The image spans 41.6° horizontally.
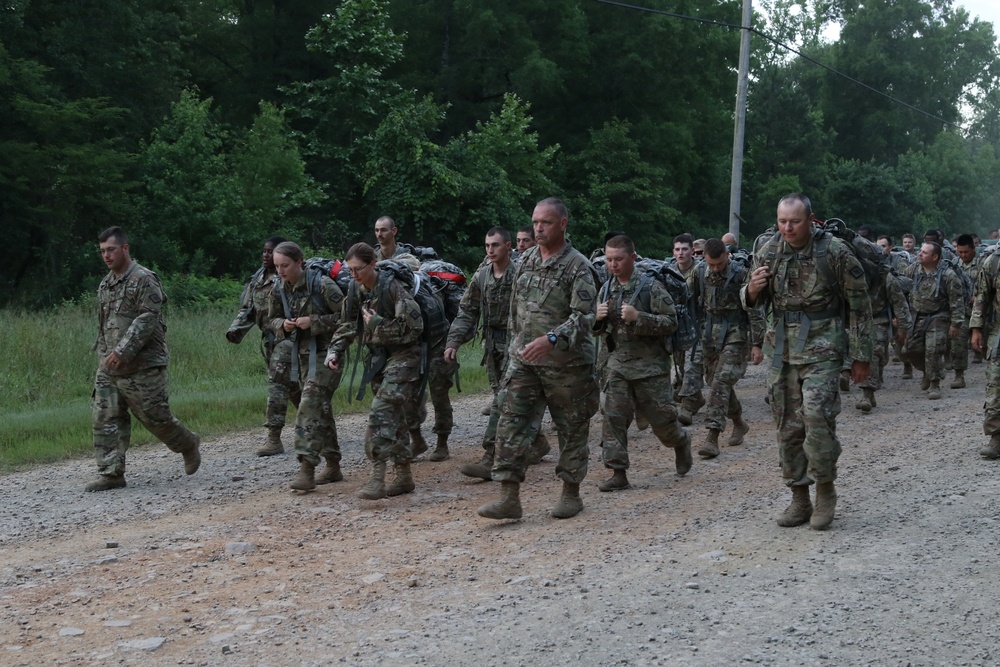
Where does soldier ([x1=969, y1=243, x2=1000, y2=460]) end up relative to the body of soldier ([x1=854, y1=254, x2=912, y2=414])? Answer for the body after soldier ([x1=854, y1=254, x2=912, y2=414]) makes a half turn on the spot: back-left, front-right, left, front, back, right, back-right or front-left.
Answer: back-right

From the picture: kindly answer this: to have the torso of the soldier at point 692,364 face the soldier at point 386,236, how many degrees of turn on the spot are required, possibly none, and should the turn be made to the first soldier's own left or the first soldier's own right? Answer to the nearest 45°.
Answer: approximately 45° to the first soldier's own right

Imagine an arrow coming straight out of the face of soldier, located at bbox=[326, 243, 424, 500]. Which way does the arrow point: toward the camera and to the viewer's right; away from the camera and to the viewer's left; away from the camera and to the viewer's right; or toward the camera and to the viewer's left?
toward the camera and to the viewer's left

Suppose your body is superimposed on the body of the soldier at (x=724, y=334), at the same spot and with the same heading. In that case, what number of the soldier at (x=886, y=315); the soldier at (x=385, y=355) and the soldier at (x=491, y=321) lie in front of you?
2

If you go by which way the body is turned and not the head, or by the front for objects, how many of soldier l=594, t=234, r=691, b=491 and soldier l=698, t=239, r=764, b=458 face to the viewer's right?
0

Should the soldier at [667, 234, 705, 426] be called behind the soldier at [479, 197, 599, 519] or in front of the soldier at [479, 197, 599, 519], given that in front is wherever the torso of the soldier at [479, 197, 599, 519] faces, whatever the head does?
behind

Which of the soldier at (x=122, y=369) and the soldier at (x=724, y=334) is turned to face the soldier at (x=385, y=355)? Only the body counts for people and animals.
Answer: the soldier at (x=724, y=334)

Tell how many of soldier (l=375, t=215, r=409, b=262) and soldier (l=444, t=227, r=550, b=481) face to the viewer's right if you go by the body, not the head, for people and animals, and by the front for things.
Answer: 0

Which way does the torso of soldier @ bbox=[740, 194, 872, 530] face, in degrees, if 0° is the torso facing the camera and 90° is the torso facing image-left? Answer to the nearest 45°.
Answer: approximately 45°

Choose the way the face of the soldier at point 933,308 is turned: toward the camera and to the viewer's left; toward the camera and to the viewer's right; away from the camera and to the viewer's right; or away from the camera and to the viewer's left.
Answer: toward the camera and to the viewer's left

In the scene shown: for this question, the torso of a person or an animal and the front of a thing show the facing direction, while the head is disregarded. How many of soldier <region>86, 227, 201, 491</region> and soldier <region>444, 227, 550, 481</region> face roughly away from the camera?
0

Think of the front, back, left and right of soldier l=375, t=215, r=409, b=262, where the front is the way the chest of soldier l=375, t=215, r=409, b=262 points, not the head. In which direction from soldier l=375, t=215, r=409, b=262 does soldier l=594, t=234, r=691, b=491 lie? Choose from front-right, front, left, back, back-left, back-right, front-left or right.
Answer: left

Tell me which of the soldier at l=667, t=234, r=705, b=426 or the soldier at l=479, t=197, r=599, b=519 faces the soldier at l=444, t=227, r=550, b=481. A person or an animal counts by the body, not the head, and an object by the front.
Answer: the soldier at l=667, t=234, r=705, b=426
